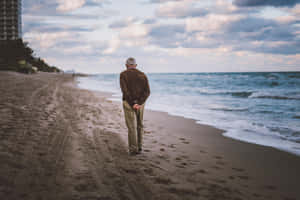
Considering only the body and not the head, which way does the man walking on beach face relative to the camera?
away from the camera
